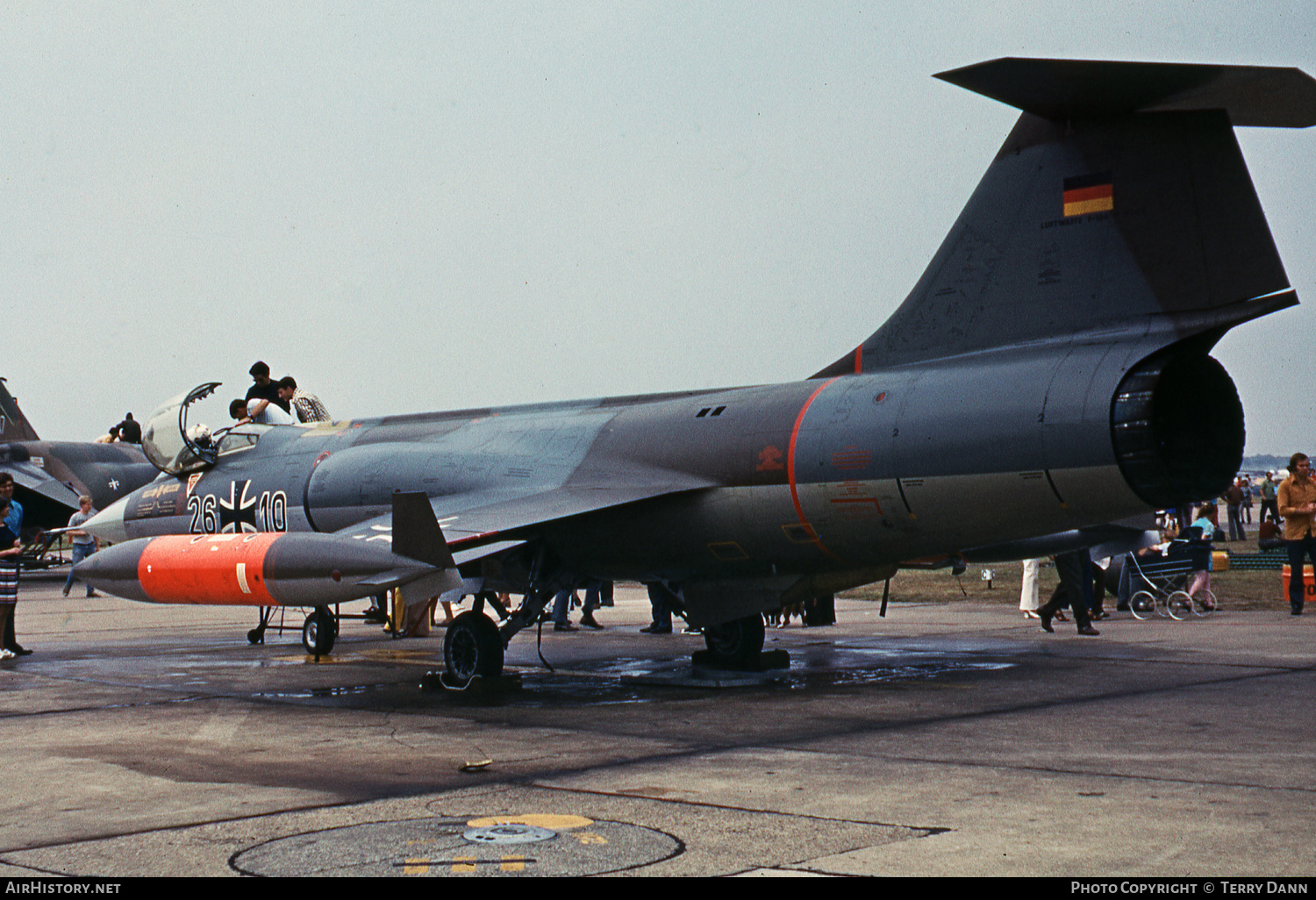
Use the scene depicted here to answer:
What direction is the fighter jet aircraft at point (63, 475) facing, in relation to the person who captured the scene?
facing to the right of the viewer

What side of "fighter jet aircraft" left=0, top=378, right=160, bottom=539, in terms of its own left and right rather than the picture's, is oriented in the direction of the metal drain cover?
right

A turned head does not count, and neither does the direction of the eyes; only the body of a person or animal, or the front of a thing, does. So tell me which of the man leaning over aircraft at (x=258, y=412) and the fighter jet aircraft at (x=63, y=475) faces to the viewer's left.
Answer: the man leaning over aircraft

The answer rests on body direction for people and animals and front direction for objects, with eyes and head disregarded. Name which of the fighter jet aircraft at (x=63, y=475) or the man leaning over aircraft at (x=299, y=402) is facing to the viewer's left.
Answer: the man leaning over aircraft

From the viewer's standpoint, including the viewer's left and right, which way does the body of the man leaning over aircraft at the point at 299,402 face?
facing to the left of the viewer

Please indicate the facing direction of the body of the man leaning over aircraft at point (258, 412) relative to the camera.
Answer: to the viewer's left

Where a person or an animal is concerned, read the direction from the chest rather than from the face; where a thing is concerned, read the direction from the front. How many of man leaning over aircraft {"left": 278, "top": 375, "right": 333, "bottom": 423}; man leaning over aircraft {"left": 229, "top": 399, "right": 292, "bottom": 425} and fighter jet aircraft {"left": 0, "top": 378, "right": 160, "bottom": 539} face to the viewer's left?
2

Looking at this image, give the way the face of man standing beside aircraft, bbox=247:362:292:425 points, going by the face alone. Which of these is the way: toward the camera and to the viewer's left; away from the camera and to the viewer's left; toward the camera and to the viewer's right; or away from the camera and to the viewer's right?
toward the camera and to the viewer's left

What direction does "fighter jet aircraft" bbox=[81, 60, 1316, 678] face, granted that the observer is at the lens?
facing away from the viewer and to the left of the viewer
